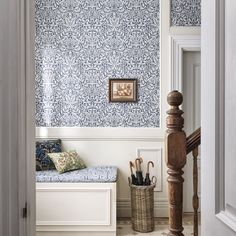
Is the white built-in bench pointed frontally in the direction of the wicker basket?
no

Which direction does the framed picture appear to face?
toward the camera

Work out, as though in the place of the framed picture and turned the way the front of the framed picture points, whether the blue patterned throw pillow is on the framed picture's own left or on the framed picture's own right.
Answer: on the framed picture's own right

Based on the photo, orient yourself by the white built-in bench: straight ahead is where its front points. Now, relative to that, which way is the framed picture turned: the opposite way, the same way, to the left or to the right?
the same way

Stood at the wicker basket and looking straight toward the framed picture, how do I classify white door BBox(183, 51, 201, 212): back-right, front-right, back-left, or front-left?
front-right

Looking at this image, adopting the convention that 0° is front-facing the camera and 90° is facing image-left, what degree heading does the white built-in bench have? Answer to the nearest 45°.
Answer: approximately 0°

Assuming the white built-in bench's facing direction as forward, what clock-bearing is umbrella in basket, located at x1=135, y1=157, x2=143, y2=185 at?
The umbrella in basket is roughly at 8 o'clock from the white built-in bench.

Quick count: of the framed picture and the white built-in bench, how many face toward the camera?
2

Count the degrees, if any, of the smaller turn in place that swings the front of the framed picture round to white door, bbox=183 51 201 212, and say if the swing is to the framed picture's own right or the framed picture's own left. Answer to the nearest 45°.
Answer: approximately 90° to the framed picture's own left
